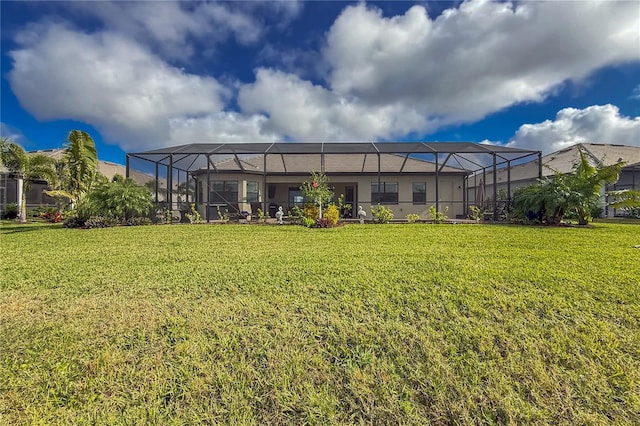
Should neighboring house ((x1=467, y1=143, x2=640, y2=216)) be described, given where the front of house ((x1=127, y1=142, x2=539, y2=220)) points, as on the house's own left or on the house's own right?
on the house's own right

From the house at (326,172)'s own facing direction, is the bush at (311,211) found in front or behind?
behind

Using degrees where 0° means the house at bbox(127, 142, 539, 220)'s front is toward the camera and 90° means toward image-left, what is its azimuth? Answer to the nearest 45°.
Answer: approximately 180°

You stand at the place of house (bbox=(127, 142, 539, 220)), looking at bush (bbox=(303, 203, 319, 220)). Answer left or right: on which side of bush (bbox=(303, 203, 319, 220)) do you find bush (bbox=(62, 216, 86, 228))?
right

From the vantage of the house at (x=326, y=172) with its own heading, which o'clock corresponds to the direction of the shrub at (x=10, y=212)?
The shrub is roughly at 9 o'clock from the house.

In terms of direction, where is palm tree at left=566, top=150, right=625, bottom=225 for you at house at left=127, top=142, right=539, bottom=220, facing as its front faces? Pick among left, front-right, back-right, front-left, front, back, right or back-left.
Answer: back-right

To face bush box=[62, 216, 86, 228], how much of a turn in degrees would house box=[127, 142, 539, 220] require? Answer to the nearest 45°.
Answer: approximately 135° to its left
